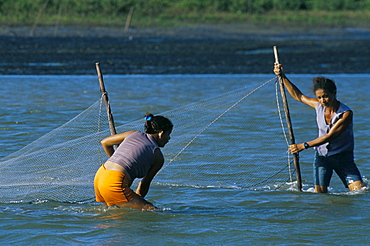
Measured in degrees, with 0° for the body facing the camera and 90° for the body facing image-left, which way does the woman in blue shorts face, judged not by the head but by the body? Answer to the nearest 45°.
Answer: approximately 45°

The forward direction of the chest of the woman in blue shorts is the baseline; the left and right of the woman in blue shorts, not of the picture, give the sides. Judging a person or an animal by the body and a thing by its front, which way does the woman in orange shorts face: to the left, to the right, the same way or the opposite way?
the opposite way

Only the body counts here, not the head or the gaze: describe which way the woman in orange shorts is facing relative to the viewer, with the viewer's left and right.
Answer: facing away from the viewer and to the right of the viewer

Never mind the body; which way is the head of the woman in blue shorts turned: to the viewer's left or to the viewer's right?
to the viewer's left
